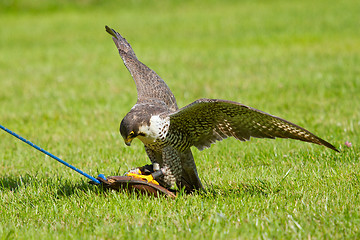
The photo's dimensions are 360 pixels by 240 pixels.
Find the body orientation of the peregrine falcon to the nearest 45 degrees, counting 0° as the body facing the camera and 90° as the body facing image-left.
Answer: approximately 45°
